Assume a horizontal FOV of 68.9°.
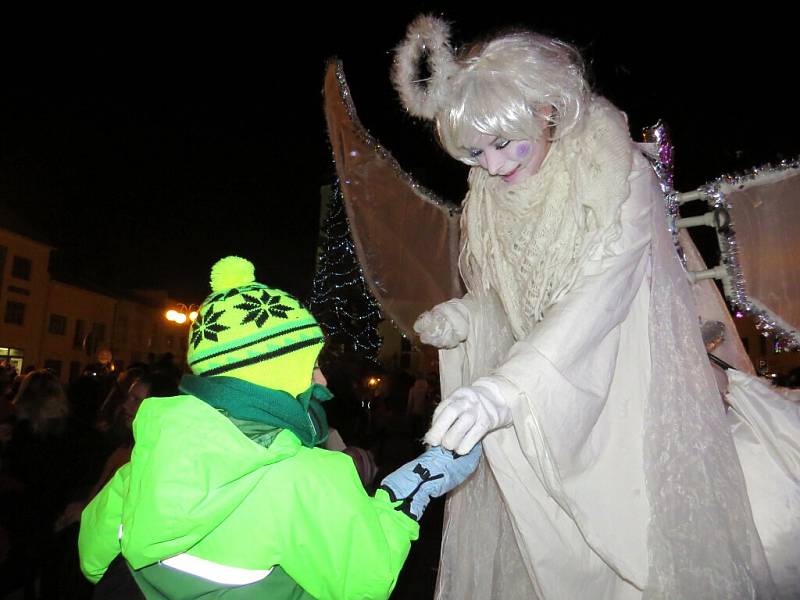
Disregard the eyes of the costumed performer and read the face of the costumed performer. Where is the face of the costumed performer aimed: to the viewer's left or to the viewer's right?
to the viewer's left

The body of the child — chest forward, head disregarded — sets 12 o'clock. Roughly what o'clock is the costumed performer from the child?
The costumed performer is roughly at 1 o'clock from the child.

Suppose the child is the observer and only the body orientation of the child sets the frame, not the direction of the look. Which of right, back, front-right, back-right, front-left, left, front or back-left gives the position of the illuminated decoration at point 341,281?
front-left

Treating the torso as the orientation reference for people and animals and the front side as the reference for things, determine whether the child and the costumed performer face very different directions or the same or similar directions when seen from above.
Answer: very different directions

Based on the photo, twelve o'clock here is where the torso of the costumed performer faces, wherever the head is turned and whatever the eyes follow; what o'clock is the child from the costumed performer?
The child is roughly at 12 o'clock from the costumed performer.

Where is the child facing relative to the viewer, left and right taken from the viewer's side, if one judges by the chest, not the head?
facing away from the viewer and to the right of the viewer

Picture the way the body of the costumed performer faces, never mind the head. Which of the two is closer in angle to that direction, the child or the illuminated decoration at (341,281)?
the child

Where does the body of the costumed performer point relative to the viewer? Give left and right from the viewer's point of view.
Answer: facing the viewer and to the left of the viewer

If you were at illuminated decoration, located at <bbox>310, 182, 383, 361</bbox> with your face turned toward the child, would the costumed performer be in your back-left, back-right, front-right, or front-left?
front-left

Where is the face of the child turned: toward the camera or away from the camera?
away from the camera

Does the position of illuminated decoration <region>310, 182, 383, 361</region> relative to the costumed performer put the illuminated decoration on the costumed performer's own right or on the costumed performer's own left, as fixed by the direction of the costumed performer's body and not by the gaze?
on the costumed performer's own right
